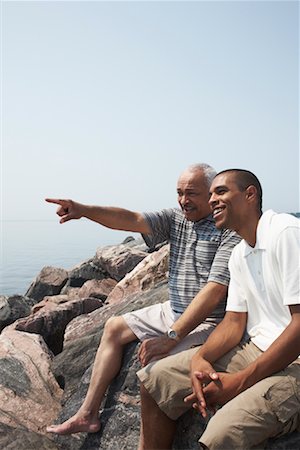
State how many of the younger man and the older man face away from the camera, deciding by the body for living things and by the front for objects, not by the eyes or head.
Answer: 0

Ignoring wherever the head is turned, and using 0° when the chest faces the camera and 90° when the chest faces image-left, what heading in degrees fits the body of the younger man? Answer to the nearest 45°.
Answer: approximately 45°

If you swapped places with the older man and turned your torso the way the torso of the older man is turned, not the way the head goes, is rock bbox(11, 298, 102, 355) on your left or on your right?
on your right

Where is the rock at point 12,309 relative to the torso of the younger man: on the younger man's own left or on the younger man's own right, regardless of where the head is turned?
on the younger man's own right

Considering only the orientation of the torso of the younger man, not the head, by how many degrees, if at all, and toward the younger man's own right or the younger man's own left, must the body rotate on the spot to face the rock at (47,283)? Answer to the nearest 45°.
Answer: approximately 90° to the younger man's own right

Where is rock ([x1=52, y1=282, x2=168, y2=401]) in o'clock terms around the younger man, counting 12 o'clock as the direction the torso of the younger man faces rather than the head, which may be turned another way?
The rock is roughly at 3 o'clock from the younger man.

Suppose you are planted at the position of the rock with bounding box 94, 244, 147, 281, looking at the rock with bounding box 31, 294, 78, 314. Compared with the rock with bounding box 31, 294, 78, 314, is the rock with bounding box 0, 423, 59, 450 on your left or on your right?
left

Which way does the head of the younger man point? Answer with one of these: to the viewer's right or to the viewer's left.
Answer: to the viewer's left

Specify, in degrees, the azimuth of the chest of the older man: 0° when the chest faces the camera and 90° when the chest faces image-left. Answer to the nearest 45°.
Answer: approximately 45°
